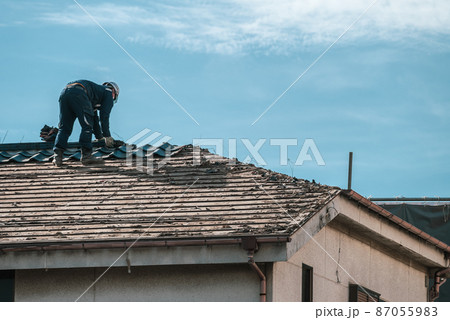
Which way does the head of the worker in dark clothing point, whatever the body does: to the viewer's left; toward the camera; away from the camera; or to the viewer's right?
to the viewer's right

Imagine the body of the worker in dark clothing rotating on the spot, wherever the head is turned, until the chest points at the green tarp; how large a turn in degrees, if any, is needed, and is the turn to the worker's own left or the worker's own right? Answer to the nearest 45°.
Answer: approximately 45° to the worker's own left

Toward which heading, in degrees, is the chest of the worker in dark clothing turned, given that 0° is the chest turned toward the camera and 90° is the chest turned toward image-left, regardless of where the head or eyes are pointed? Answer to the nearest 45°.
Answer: approximately 270°
